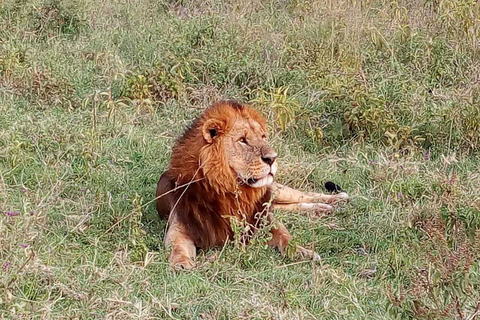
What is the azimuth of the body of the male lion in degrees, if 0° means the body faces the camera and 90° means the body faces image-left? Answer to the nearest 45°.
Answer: approximately 315°
